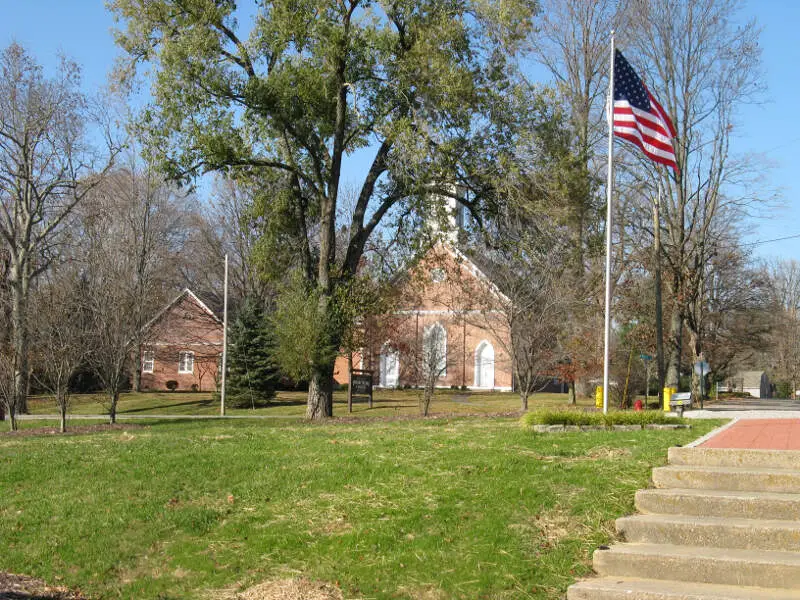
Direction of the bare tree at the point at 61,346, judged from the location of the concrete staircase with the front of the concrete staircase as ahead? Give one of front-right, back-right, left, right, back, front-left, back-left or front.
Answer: back-right

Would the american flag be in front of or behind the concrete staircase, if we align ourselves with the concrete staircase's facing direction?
behind

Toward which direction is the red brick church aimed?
toward the camera

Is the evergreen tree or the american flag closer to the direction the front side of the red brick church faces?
the american flag

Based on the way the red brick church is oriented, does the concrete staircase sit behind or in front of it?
in front

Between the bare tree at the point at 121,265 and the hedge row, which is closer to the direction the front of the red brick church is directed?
the hedge row

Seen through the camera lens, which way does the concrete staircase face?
facing the viewer

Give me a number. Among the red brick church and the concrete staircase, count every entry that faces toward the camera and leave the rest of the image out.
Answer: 2

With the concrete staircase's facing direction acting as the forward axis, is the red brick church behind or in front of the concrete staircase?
behind
